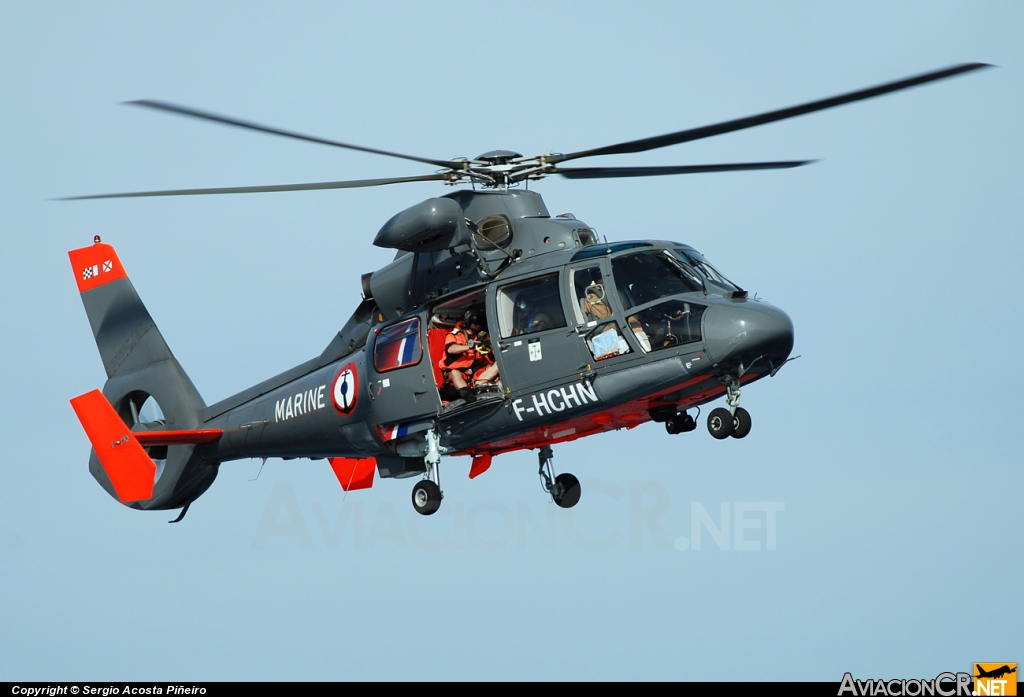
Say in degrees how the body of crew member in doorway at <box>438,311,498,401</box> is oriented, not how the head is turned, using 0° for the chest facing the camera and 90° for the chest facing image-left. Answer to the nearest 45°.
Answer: approximately 315°
